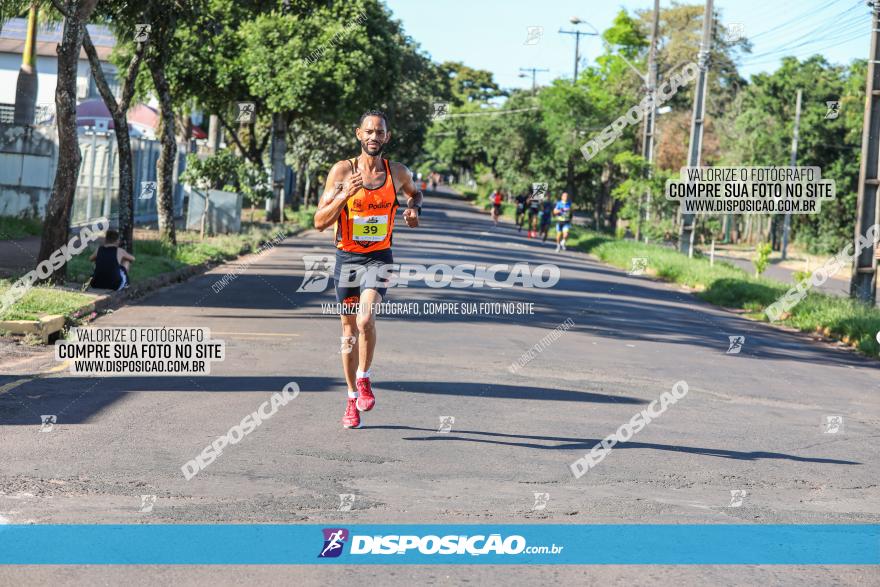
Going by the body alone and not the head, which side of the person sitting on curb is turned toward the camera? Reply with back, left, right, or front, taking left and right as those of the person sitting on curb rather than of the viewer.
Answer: back

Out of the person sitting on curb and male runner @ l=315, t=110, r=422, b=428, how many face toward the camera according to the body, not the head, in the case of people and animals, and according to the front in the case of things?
1

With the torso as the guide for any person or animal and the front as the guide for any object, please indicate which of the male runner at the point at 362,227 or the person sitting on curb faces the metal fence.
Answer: the person sitting on curb

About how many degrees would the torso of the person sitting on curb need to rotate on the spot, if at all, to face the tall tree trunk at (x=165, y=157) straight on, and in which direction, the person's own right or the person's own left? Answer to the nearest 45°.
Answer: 0° — they already face it

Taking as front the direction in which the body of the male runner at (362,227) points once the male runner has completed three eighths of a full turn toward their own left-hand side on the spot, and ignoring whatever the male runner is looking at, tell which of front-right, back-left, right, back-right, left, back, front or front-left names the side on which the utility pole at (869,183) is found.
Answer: front

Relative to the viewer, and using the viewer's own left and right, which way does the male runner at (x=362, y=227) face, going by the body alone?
facing the viewer

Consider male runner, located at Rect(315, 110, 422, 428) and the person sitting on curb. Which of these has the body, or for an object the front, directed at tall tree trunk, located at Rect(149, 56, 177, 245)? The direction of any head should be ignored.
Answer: the person sitting on curb

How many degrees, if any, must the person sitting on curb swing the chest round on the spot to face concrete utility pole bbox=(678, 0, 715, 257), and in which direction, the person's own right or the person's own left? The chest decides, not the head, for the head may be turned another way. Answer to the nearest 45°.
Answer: approximately 45° to the person's own right

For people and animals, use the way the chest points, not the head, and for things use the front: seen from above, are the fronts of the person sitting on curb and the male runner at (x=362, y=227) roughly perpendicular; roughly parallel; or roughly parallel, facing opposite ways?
roughly parallel, facing opposite ways

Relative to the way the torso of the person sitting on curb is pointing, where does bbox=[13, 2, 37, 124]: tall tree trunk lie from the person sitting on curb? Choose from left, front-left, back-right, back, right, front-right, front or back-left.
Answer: front

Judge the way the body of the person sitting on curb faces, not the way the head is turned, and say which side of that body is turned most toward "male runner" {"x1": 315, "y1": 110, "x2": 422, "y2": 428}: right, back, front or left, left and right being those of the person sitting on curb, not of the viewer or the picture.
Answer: back
